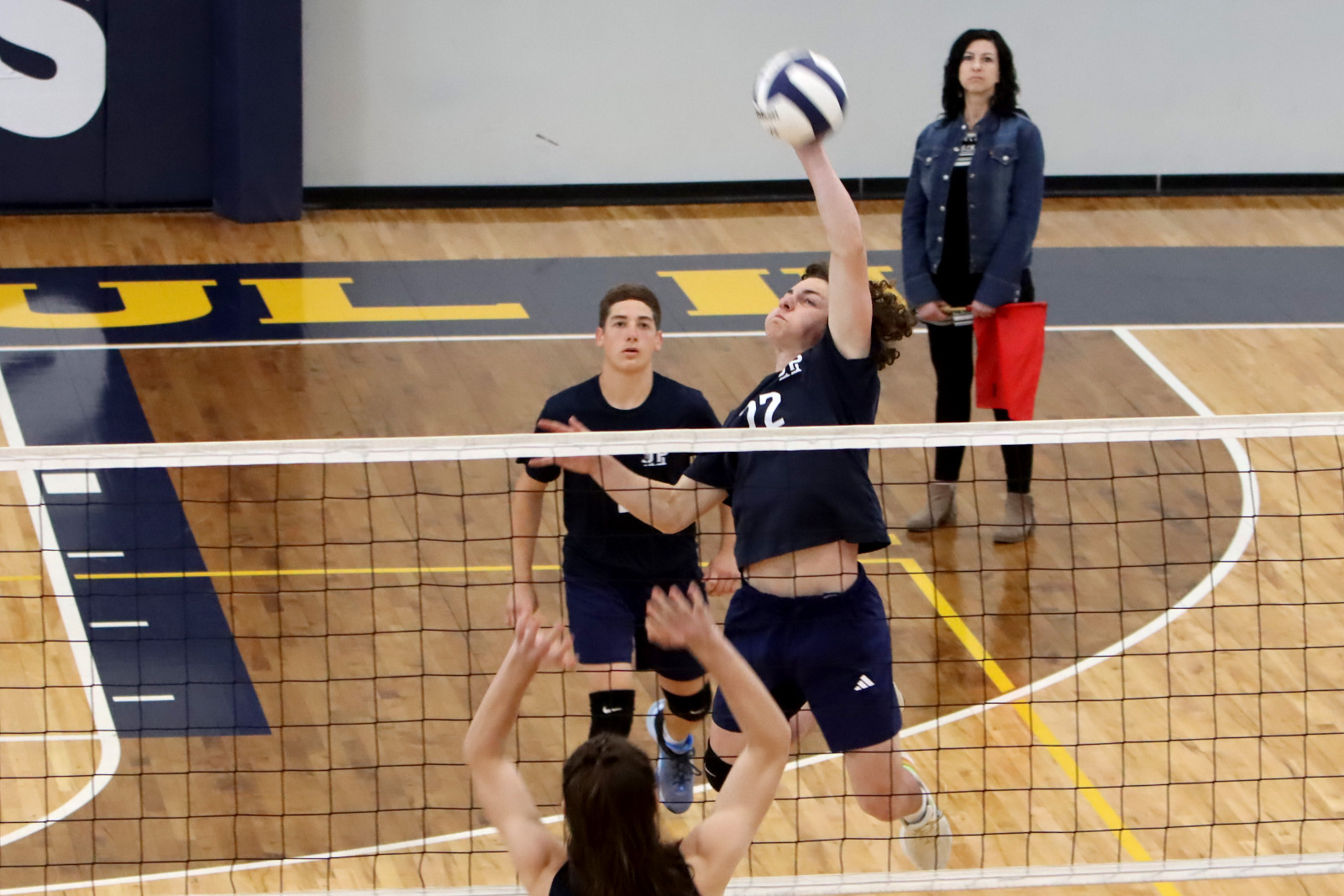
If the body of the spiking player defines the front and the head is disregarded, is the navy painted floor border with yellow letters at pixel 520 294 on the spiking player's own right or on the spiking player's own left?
on the spiking player's own right

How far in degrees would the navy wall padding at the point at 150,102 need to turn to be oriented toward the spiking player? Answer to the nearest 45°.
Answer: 0° — it already faces them

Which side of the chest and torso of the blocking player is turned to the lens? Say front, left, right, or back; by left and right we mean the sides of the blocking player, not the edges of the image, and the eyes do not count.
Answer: back

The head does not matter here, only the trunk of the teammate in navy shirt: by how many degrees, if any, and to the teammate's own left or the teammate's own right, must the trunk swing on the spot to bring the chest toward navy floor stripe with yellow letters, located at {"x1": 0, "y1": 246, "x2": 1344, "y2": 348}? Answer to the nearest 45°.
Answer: approximately 180°

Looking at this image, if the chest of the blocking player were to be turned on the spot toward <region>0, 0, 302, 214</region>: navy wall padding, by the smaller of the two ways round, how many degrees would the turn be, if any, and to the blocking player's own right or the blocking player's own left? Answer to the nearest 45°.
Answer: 0° — they already face it

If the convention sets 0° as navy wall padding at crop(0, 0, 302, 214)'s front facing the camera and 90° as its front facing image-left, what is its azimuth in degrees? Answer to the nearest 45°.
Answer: approximately 0°

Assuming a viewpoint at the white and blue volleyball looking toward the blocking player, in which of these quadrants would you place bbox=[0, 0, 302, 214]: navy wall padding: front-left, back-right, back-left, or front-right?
back-right

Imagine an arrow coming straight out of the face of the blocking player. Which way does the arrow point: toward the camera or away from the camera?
away from the camera

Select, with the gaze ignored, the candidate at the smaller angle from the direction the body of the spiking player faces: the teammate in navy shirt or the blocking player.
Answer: the blocking player

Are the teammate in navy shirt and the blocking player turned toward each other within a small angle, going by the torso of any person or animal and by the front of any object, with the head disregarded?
yes
